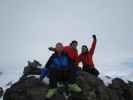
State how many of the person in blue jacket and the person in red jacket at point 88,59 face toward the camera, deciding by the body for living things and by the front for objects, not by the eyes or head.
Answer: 2

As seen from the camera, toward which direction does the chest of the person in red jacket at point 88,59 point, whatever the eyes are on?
toward the camera

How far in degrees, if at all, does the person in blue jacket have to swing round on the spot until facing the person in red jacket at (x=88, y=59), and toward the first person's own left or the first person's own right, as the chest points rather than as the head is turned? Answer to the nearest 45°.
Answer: approximately 135° to the first person's own left
